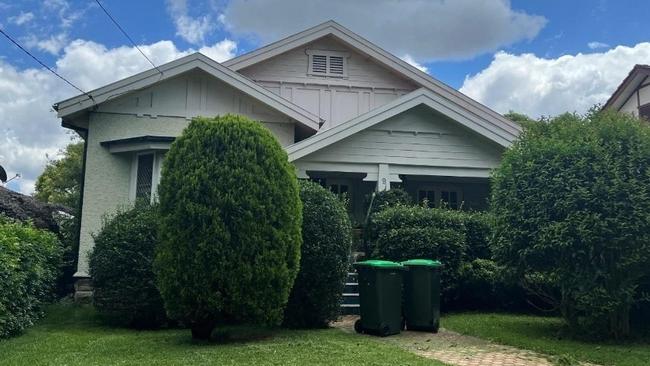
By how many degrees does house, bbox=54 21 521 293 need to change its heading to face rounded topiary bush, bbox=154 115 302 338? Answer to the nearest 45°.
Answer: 0° — it already faces it

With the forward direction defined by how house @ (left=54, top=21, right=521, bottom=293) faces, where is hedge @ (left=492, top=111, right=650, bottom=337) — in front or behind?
in front

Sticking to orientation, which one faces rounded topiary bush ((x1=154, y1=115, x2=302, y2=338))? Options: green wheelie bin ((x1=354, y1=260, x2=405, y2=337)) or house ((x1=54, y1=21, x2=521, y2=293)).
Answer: the house

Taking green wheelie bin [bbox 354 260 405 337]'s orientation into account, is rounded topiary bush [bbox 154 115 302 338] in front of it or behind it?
behind

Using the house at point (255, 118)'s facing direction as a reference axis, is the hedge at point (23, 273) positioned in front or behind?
in front
